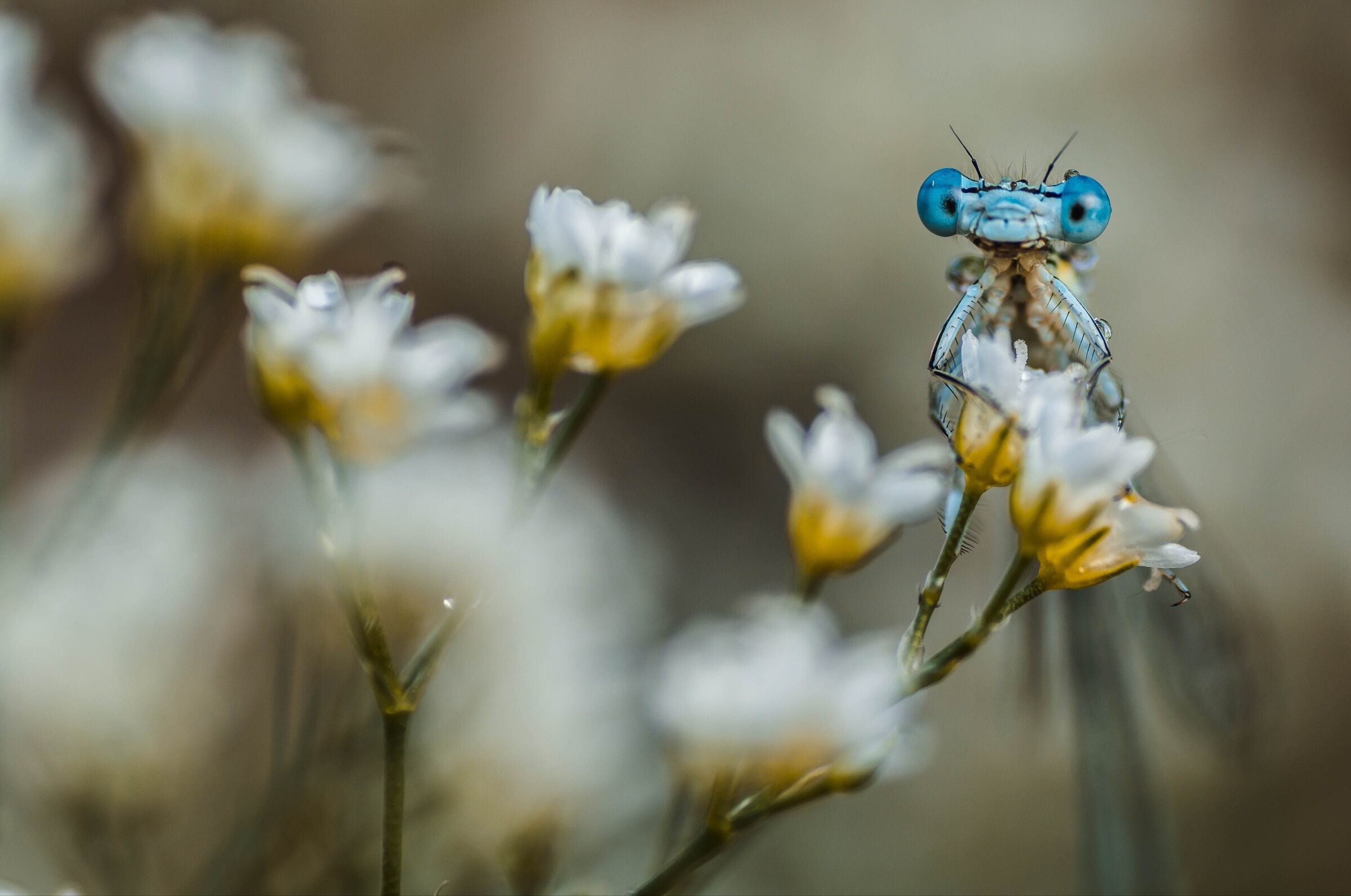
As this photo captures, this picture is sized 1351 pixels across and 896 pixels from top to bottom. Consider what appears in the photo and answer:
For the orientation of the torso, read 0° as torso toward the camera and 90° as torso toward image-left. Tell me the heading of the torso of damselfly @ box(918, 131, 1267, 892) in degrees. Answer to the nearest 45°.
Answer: approximately 0°

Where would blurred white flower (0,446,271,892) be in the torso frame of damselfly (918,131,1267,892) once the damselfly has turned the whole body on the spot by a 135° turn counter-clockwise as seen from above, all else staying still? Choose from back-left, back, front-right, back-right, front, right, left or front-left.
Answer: back
